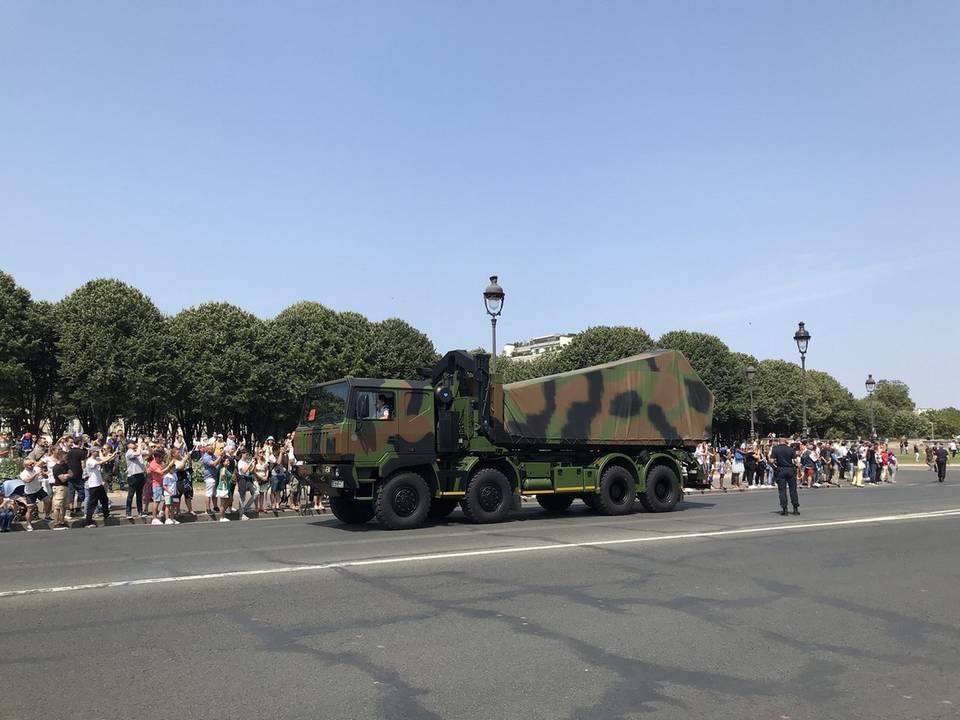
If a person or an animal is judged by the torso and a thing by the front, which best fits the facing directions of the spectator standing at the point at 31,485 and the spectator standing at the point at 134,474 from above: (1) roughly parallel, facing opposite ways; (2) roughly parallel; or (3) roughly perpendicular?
roughly parallel

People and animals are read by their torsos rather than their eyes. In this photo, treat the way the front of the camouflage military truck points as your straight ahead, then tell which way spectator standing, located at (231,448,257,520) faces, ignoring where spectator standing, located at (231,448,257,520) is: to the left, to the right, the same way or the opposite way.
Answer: to the left

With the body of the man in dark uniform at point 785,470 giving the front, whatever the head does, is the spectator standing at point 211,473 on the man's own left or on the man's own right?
on the man's own left

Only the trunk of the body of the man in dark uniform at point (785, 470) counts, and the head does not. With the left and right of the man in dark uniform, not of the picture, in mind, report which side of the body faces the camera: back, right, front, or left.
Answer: back

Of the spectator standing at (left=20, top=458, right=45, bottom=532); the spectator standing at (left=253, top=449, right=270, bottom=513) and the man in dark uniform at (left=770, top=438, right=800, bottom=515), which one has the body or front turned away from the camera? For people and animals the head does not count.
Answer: the man in dark uniform

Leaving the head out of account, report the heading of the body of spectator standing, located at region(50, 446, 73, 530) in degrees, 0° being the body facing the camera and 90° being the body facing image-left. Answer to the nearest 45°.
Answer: approximately 315°

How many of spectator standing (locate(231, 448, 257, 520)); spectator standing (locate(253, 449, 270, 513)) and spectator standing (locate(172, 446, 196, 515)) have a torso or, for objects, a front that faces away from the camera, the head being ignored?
0

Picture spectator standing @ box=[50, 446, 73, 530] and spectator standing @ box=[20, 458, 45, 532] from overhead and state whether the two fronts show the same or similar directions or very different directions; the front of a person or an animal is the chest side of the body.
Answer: same or similar directions

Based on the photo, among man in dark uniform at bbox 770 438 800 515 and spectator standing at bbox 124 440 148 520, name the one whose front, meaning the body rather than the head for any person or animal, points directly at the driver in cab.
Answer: the spectator standing

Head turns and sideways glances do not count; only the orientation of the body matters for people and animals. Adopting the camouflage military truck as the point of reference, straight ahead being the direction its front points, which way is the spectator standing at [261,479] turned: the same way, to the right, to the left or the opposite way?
to the left

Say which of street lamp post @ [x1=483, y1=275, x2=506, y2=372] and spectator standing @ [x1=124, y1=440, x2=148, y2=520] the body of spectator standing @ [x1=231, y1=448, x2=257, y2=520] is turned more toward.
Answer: the street lamp post

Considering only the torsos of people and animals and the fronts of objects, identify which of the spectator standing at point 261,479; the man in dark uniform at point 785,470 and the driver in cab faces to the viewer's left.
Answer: the driver in cab

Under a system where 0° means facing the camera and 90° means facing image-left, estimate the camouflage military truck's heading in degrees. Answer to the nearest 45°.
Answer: approximately 45°
